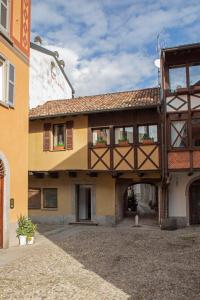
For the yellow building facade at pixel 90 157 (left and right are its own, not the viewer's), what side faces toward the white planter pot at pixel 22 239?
front

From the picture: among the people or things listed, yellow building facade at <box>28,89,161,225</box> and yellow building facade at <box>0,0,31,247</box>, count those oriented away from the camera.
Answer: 0

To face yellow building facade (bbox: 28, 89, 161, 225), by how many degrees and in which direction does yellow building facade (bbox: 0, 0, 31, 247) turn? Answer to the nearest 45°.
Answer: approximately 90° to its left

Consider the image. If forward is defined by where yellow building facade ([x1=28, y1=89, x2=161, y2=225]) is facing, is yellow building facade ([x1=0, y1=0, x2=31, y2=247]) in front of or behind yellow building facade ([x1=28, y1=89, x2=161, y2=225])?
in front

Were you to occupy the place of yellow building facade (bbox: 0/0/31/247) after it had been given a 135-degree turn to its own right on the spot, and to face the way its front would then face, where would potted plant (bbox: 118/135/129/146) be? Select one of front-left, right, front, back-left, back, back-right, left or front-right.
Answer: back-right

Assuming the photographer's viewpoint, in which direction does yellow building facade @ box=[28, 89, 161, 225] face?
facing the viewer

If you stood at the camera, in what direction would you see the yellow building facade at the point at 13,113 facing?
facing the viewer and to the right of the viewer

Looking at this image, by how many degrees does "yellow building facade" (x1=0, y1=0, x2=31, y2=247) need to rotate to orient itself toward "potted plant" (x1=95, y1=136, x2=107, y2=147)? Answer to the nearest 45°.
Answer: approximately 90° to its left
